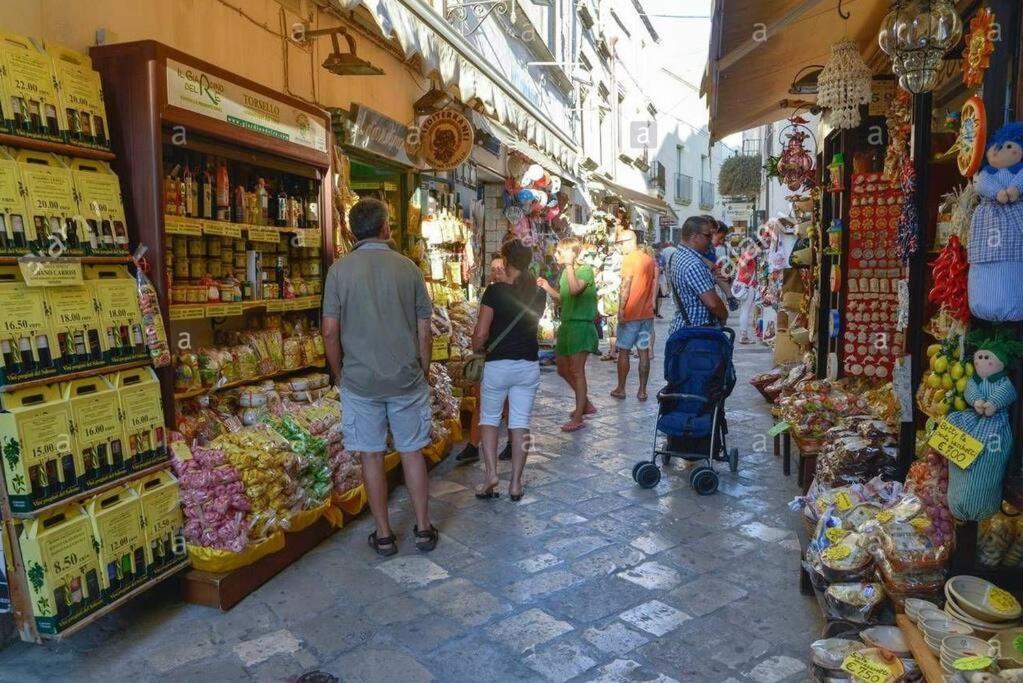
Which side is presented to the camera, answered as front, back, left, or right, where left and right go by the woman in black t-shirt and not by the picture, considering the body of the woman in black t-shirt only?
back

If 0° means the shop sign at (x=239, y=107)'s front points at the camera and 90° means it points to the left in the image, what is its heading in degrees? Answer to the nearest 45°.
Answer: approximately 315°

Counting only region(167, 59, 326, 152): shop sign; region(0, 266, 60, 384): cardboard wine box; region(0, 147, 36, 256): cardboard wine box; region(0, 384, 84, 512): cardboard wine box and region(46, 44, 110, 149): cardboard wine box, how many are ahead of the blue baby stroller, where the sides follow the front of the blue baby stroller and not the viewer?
5

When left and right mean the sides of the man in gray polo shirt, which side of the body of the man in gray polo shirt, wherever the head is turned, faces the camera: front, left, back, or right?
back

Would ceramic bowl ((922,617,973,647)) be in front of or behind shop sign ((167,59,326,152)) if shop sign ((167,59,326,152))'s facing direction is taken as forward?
in front

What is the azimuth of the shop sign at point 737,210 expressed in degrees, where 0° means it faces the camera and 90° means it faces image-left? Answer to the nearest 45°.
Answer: approximately 0°

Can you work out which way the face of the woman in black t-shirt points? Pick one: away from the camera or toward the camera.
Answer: away from the camera
